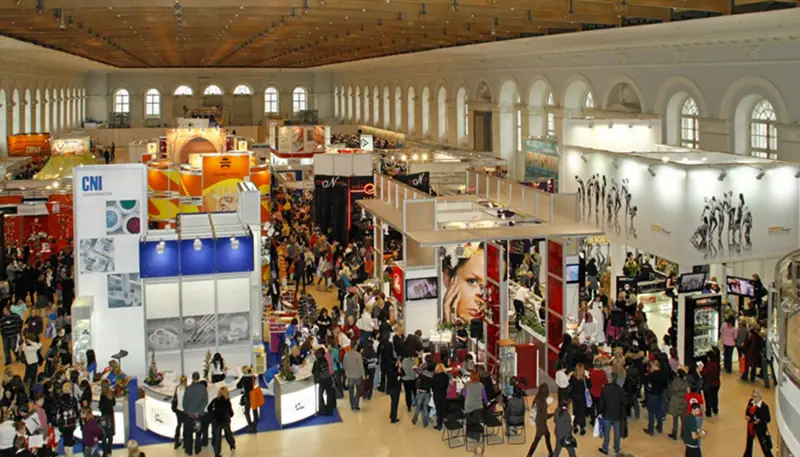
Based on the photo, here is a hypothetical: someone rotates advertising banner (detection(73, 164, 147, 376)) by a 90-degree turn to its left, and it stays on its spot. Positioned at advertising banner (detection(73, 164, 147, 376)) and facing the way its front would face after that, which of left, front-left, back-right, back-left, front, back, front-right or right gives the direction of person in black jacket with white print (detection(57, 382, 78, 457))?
right

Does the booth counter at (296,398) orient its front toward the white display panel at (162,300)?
no

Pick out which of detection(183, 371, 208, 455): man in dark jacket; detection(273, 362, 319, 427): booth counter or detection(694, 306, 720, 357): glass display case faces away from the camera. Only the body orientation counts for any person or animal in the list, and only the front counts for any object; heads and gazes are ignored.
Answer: the man in dark jacket

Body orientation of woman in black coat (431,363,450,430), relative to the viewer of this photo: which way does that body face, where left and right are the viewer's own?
facing away from the viewer

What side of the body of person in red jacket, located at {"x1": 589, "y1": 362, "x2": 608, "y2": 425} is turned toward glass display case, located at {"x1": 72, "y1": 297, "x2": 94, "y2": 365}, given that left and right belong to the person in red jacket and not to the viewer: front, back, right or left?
left

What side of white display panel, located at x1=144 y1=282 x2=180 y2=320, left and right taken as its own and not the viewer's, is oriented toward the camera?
front

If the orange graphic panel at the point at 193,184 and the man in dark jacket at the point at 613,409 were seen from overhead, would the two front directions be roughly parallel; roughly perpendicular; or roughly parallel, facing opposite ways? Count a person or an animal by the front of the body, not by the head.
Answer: roughly parallel, facing opposite ways

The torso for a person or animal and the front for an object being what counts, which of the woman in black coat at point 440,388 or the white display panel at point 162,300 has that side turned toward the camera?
the white display panel

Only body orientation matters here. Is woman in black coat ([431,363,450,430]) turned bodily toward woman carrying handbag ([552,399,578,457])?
no

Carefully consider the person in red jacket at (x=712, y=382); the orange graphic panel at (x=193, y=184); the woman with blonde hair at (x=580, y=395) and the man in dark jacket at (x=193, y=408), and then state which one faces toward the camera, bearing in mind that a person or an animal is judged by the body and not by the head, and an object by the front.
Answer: the orange graphic panel

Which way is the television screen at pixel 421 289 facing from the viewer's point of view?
toward the camera

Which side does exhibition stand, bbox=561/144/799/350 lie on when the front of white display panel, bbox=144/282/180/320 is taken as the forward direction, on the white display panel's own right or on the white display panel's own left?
on the white display panel's own left

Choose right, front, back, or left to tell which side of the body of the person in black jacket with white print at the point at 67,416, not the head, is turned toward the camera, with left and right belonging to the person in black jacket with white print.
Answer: back

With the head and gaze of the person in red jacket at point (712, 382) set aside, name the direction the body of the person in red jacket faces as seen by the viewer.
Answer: away from the camera

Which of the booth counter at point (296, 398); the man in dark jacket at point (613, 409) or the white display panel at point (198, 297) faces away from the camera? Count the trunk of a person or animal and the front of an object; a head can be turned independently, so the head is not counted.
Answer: the man in dark jacket
